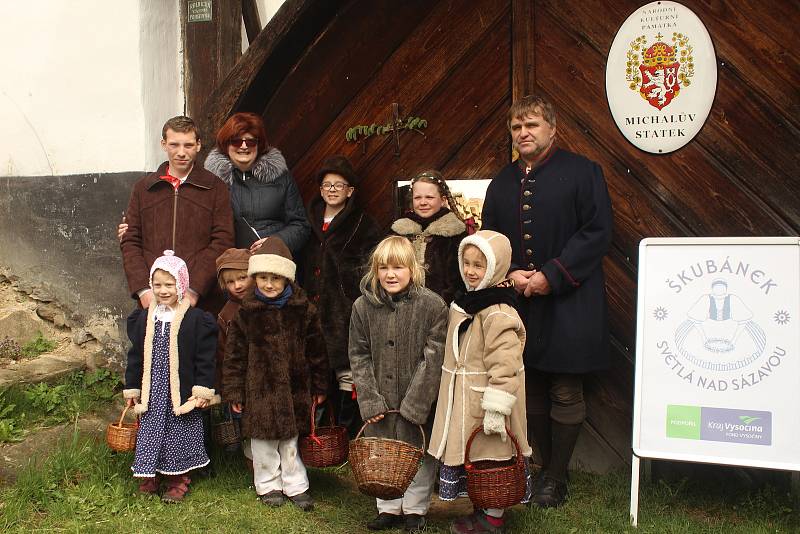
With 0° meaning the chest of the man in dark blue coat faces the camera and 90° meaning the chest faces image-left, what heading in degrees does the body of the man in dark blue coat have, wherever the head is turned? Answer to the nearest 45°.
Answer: approximately 45°

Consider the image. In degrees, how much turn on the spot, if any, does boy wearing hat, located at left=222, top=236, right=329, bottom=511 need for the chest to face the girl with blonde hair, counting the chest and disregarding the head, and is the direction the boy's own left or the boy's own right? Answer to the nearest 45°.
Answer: approximately 45° to the boy's own left

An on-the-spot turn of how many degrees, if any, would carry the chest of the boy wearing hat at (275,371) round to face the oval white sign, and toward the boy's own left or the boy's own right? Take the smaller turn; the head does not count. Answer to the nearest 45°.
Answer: approximately 90° to the boy's own left

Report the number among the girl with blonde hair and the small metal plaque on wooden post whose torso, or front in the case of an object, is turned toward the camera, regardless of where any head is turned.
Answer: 2

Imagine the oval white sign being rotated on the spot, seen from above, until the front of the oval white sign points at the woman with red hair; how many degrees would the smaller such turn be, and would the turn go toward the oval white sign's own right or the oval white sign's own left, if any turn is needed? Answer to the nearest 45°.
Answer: approximately 90° to the oval white sign's own right

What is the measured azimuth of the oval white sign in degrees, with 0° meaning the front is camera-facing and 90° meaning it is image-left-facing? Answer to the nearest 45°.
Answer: approximately 0°
